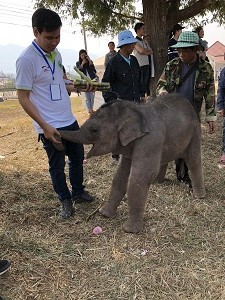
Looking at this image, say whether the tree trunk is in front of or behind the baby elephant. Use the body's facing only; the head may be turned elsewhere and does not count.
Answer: behind

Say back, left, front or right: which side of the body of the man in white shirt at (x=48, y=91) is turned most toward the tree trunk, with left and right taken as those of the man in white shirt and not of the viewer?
left

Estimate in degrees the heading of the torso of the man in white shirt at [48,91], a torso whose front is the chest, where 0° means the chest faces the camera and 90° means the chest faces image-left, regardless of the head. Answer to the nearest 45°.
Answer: approximately 315°

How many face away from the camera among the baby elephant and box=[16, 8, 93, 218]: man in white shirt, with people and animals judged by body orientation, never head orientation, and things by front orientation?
0

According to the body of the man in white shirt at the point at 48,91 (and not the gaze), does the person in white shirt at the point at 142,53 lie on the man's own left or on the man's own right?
on the man's own left

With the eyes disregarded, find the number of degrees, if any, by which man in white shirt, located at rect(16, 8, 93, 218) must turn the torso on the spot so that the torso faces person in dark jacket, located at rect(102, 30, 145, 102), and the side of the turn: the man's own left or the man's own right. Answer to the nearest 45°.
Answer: approximately 90° to the man's own left

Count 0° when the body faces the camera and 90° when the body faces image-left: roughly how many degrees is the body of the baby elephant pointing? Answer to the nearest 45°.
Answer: approximately 45°

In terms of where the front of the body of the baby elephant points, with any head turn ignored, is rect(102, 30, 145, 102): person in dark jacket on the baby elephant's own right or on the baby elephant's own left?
on the baby elephant's own right
